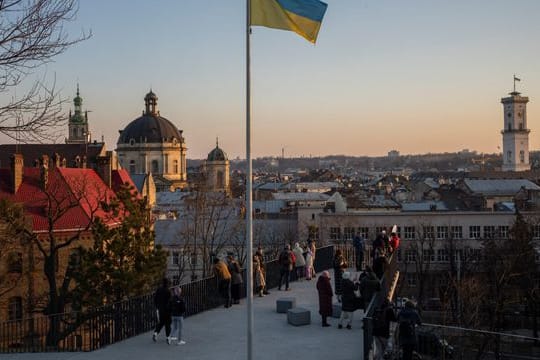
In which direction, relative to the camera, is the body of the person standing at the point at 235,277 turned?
to the viewer's left

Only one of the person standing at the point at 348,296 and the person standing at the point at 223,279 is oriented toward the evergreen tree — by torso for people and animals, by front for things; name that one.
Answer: the person standing at the point at 223,279

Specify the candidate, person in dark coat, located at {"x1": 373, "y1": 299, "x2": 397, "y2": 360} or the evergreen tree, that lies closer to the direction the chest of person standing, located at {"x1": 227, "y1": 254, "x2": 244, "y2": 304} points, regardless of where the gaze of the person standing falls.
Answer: the evergreen tree

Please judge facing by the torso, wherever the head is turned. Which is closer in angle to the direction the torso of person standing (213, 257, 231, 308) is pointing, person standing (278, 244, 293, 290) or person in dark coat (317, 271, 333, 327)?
the person standing

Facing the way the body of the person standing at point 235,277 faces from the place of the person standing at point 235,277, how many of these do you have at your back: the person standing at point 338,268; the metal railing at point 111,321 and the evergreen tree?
1

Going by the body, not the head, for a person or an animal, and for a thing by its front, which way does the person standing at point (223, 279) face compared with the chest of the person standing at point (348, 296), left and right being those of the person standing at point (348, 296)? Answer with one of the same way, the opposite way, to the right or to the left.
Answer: to the left

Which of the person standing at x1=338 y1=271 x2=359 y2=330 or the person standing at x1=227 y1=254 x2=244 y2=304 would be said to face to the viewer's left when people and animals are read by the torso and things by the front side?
the person standing at x1=227 y1=254 x2=244 y2=304

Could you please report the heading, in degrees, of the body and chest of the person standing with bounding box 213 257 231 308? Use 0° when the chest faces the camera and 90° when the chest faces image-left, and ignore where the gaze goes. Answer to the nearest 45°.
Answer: approximately 135°

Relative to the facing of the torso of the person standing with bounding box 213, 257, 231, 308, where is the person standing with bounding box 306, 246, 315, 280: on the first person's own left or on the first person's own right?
on the first person's own right
